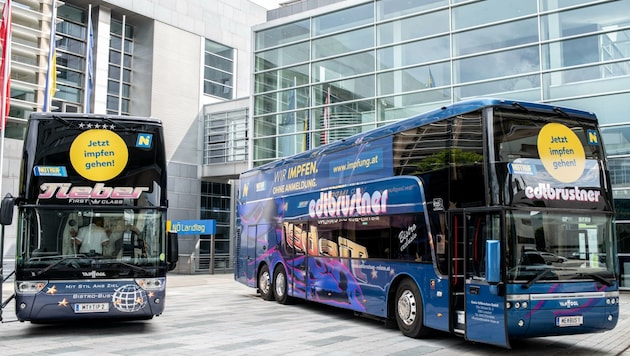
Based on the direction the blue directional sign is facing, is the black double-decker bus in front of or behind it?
in front

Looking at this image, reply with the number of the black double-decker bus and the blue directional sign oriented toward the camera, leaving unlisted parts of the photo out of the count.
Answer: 2

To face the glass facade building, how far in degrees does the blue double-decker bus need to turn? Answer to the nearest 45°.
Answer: approximately 135° to its left

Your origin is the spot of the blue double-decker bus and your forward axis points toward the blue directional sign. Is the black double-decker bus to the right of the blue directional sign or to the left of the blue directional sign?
left

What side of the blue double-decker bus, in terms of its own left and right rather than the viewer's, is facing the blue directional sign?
back

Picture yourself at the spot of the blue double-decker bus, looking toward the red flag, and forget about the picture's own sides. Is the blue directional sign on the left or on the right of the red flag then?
right

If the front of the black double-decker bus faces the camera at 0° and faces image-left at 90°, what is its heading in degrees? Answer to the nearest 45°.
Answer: approximately 0°

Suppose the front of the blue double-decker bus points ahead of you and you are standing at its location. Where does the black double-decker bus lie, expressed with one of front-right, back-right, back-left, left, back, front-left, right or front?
back-right

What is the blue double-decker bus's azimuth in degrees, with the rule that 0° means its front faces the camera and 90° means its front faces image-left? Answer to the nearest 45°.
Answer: approximately 315°
